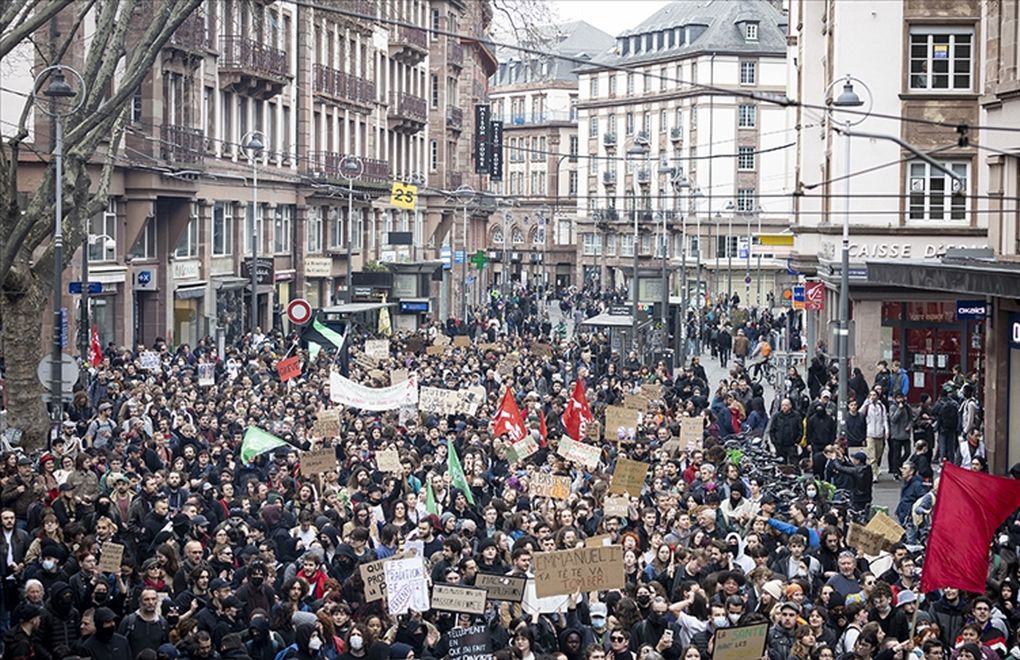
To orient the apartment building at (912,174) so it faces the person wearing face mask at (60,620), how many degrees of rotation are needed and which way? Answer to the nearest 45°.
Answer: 0° — it already faces them

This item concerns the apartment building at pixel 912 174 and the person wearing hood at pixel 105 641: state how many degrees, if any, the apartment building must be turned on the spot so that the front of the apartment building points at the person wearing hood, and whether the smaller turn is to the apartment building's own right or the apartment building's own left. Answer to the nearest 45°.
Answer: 0° — it already faces them

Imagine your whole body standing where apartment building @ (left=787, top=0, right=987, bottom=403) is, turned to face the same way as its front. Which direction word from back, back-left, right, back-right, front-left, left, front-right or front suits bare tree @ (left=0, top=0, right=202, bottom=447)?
front-right

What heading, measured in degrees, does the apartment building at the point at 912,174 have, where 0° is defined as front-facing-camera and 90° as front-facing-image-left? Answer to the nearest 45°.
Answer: approximately 0°
